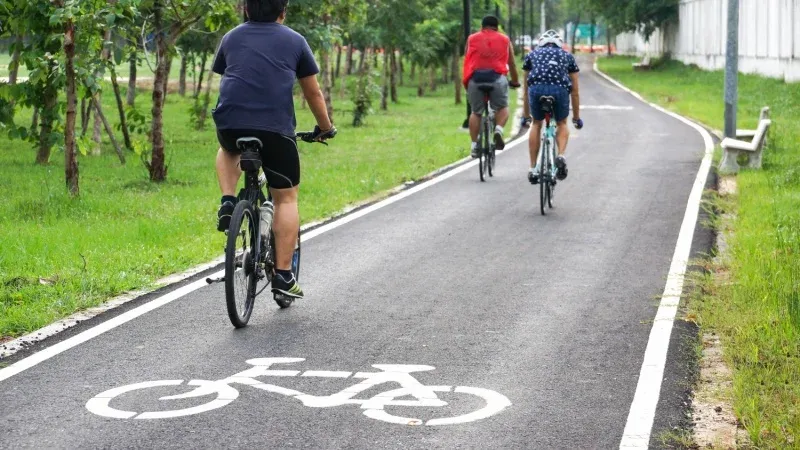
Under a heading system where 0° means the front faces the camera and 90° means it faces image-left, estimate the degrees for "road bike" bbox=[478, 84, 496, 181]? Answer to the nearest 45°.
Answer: approximately 180°

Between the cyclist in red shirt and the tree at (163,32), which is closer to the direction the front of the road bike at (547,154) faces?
the cyclist in red shirt

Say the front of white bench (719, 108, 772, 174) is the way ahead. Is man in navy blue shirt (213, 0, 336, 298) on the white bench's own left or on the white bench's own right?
on the white bench's own left

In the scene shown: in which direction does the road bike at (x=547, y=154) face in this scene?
away from the camera

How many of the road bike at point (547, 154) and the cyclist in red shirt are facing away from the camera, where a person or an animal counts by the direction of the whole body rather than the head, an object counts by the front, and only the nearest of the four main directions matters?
2

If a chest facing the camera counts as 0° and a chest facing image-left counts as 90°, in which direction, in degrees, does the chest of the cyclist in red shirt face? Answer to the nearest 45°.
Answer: approximately 180°

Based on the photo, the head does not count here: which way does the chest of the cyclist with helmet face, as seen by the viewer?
away from the camera

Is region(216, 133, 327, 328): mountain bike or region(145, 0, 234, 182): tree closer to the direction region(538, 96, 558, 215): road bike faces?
the tree

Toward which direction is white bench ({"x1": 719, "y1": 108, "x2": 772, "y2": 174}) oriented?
to the viewer's left

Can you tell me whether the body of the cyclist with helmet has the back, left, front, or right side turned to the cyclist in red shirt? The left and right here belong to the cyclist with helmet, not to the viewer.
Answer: front

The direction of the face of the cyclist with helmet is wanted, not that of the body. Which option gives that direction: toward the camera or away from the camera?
away from the camera

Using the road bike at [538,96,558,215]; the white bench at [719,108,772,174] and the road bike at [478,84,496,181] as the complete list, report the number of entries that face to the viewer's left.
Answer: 1

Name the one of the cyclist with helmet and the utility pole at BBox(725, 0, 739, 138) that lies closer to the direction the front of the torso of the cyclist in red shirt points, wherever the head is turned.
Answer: the utility pole

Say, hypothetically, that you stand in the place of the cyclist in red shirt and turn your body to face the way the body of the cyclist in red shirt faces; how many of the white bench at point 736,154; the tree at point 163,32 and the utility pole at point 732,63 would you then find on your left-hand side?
1

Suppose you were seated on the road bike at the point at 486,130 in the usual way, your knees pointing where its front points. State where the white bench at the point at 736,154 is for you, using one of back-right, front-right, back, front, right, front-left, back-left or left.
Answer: right
